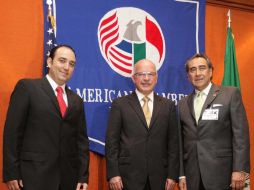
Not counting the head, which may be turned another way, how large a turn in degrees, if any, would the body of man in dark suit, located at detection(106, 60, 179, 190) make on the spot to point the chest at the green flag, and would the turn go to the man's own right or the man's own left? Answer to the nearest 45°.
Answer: approximately 135° to the man's own left

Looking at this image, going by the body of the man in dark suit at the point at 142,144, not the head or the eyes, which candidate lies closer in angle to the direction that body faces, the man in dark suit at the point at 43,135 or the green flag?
the man in dark suit

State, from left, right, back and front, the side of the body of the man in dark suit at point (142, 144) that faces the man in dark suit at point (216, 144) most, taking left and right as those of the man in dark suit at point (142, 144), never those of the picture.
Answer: left

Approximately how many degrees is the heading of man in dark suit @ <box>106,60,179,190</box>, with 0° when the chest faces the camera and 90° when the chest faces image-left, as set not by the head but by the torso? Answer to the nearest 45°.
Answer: approximately 0°

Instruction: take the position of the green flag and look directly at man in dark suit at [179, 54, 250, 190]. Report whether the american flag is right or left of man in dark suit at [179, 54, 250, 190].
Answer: right
